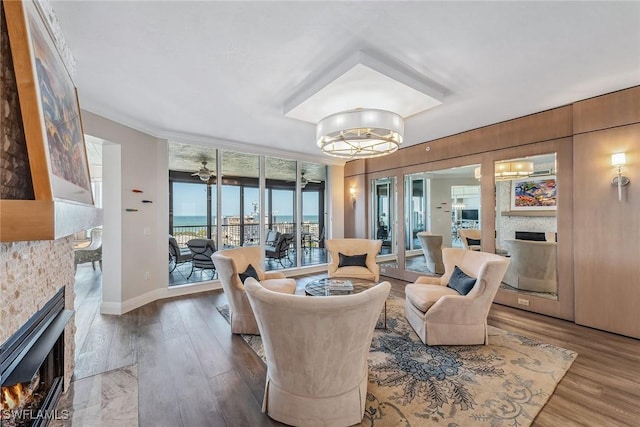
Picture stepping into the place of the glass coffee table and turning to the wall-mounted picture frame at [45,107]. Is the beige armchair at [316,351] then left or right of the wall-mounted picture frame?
left

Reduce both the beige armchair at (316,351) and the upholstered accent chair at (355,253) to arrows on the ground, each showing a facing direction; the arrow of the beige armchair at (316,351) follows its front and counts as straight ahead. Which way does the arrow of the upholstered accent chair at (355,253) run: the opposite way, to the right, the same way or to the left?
the opposite way

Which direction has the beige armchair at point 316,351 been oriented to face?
away from the camera

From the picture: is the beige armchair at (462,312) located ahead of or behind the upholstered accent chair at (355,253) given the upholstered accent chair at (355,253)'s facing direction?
ahead

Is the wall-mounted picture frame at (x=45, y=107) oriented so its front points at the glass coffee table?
yes

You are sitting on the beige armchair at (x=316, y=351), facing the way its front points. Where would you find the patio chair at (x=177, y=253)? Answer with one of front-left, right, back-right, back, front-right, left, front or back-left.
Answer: front-left

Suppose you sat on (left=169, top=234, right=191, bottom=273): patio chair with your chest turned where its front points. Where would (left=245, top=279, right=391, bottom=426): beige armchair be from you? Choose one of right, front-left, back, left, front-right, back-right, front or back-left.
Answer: right

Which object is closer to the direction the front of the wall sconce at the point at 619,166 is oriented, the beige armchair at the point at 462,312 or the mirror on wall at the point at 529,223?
the beige armchair
